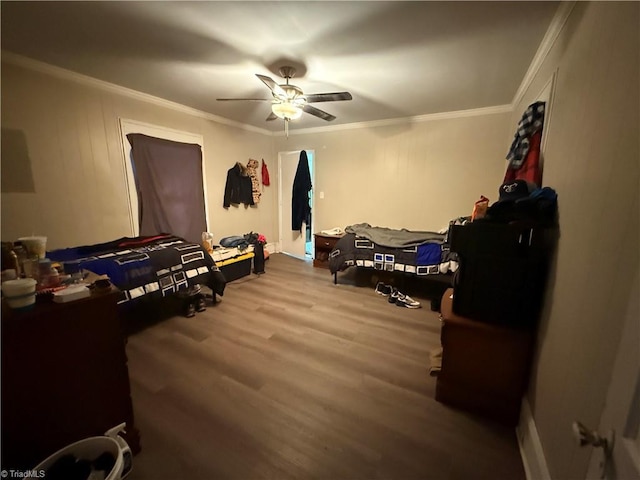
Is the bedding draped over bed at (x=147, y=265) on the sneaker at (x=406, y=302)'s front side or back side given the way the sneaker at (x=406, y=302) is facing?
on the back side

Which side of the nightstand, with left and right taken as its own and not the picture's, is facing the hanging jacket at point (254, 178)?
right

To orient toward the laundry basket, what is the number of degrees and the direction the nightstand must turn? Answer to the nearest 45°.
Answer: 0° — it already faces it

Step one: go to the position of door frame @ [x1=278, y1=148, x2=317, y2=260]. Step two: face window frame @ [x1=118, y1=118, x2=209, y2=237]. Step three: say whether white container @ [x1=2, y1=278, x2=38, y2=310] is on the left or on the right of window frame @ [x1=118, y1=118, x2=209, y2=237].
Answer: left

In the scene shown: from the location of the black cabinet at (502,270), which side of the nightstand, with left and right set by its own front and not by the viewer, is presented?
front

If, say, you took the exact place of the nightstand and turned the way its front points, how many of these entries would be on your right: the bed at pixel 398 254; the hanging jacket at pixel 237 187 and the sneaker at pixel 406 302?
1

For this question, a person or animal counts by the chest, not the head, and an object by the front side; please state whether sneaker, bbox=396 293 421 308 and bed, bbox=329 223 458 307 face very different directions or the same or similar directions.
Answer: very different directions

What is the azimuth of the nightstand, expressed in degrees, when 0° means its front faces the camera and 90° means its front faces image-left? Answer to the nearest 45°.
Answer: approximately 0°

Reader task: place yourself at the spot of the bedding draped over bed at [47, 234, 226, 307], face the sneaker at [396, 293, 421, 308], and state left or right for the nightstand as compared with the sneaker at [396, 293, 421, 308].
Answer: left
